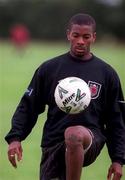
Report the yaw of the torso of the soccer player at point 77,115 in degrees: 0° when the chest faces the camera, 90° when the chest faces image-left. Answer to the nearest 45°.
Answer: approximately 0°
